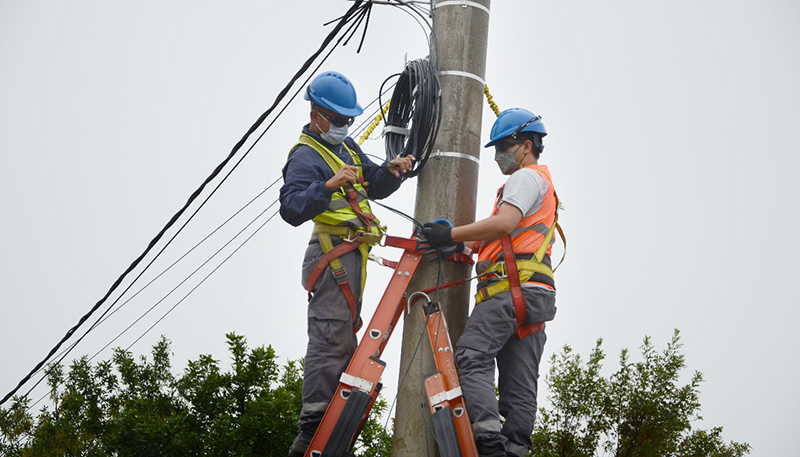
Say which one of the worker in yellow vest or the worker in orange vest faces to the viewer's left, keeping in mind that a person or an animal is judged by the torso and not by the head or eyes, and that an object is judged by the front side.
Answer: the worker in orange vest

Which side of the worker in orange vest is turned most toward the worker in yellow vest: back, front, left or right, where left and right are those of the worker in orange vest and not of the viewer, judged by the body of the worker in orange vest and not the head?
front

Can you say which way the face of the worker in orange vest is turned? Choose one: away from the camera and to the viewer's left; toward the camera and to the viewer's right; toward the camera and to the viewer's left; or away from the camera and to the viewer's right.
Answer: toward the camera and to the viewer's left

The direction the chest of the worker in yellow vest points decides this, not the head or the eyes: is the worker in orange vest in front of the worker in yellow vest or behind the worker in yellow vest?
in front

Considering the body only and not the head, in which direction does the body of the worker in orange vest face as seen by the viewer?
to the viewer's left

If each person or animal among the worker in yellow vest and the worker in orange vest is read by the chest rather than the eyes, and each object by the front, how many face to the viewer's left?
1

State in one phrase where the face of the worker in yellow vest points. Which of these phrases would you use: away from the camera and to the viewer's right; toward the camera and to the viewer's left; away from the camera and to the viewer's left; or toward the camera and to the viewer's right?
toward the camera and to the viewer's right

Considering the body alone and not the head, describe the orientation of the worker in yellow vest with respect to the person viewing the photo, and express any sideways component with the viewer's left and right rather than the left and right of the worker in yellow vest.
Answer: facing the viewer and to the right of the viewer
